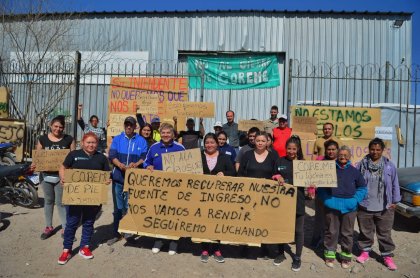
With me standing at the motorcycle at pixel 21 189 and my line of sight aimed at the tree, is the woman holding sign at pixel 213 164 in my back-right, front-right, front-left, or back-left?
back-right

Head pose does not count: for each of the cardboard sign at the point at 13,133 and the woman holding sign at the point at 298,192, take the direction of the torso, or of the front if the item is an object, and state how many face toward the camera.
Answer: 2

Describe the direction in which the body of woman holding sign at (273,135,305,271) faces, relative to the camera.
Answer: toward the camera

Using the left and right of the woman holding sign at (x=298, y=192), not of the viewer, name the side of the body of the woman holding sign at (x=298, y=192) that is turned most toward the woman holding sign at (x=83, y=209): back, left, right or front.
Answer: right

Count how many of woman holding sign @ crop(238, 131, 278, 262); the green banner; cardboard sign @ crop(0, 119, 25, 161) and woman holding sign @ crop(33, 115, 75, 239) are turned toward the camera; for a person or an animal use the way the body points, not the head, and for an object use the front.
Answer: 4

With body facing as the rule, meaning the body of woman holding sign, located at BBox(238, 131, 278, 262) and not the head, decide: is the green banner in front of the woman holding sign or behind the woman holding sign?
behind

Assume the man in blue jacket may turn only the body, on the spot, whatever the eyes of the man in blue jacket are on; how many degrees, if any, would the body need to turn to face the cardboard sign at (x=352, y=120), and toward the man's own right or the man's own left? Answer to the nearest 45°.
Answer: approximately 90° to the man's own left

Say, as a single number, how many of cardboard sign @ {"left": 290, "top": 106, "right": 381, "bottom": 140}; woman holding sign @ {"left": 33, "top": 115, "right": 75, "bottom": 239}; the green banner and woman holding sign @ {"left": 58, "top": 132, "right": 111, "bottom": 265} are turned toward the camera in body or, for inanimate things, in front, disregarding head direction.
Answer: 4

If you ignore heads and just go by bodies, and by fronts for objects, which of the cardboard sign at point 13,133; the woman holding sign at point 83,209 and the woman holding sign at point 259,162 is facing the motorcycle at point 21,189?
the cardboard sign

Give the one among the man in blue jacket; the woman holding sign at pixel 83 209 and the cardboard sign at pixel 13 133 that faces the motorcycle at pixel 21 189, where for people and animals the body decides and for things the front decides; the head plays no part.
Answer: the cardboard sign

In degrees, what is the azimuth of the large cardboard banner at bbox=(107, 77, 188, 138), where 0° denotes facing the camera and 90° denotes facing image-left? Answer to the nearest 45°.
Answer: approximately 0°

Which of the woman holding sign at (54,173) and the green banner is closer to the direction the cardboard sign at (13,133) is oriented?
the woman holding sign

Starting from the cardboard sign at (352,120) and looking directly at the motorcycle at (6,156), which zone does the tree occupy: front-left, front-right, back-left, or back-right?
front-right

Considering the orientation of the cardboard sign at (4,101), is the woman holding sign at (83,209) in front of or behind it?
in front

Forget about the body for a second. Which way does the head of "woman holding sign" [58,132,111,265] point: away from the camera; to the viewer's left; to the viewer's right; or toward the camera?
toward the camera
